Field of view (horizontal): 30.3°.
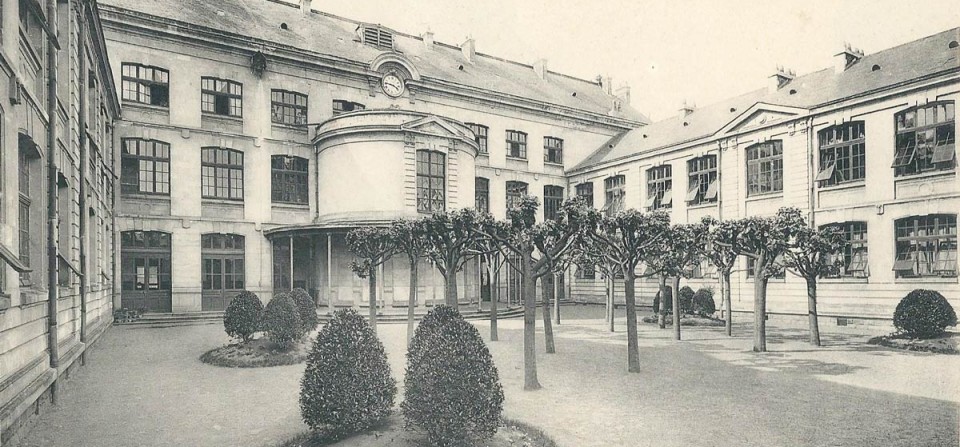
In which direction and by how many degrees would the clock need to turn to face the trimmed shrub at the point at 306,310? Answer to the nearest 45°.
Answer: approximately 45° to its right

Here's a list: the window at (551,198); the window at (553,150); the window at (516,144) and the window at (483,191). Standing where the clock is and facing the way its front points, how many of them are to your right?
0

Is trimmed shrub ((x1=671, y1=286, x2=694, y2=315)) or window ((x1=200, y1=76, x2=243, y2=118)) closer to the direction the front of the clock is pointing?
the trimmed shrub

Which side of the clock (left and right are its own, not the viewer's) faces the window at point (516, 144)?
left

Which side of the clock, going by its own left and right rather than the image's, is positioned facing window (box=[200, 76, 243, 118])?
right

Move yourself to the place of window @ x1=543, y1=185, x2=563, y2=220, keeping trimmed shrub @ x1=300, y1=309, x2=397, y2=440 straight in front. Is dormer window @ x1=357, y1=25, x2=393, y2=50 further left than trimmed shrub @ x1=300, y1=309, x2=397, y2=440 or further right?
right

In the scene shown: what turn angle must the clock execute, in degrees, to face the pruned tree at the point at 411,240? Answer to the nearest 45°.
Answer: approximately 45° to its right

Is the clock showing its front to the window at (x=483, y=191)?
no

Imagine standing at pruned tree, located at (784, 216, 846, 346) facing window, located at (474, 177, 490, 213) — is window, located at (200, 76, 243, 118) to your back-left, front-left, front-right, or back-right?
front-left

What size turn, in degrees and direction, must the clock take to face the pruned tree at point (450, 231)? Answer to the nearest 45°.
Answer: approximately 45° to its right

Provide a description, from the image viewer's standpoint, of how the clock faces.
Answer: facing the viewer and to the right of the viewer

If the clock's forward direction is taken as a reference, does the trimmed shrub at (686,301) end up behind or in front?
in front

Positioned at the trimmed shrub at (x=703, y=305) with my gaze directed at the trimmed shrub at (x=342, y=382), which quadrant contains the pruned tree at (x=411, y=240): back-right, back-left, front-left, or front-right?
front-right

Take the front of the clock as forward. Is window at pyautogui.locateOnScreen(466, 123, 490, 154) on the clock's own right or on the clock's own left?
on the clock's own left

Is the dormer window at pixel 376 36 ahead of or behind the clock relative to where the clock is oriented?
behind

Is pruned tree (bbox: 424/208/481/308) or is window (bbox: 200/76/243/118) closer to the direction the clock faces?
the pruned tree
